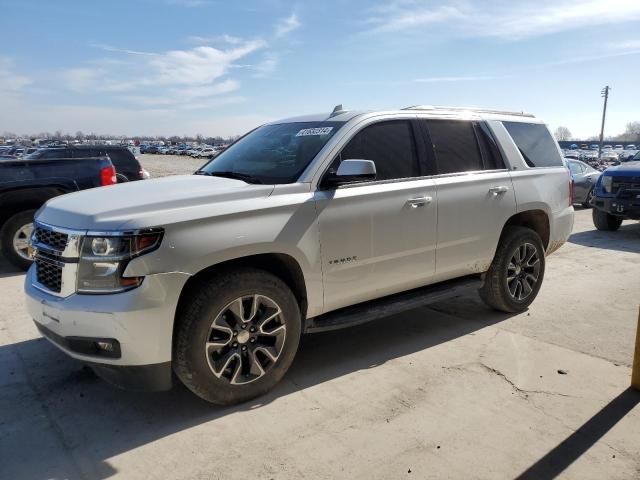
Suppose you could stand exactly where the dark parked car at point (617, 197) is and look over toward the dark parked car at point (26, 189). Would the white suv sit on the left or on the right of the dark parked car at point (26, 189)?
left

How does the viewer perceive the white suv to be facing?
facing the viewer and to the left of the viewer

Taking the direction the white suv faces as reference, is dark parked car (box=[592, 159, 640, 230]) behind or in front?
behind

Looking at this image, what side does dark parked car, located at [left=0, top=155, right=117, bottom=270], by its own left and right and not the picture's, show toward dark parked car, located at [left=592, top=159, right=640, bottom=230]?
back

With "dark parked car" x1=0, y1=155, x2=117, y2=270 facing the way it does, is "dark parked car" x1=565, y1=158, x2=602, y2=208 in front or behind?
behind

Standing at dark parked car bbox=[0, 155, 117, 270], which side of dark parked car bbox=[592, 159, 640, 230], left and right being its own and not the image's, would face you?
front

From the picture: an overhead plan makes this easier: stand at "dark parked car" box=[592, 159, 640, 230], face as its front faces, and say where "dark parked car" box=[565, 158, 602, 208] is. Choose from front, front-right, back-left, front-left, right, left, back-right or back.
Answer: back-right

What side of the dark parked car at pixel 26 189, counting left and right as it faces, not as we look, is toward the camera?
left

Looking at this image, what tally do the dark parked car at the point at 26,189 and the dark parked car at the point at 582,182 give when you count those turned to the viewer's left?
1

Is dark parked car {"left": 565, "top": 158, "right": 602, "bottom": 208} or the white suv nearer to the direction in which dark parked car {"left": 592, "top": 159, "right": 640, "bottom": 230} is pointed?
the white suv

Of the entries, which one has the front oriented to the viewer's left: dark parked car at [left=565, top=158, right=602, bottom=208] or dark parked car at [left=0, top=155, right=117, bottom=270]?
dark parked car at [left=0, top=155, right=117, bottom=270]
